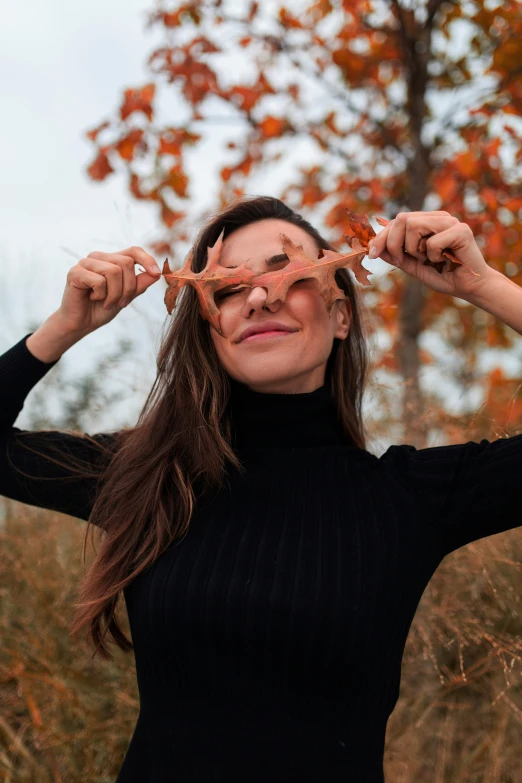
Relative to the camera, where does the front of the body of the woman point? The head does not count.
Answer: toward the camera
